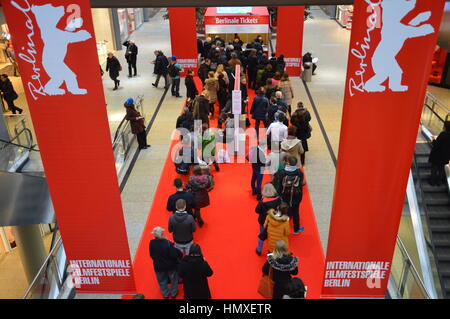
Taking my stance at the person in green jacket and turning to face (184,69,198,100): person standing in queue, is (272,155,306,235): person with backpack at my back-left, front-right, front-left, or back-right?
back-right

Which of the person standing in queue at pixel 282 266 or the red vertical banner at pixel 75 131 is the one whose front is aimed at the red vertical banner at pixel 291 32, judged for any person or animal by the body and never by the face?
the person standing in queue

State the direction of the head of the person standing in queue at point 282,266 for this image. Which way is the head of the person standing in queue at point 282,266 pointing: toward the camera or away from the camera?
away from the camera

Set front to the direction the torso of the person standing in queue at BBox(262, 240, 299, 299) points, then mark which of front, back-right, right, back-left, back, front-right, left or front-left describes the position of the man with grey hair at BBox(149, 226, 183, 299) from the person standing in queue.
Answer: left

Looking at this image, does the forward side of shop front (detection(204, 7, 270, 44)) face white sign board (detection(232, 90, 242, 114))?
yes

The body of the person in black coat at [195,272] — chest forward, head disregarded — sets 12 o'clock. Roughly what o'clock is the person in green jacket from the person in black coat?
The person in green jacket is roughly at 12 o'clock from the person in black coat.

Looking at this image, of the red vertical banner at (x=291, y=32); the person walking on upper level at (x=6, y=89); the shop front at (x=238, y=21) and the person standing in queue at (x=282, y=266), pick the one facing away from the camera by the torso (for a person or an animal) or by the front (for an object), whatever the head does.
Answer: the person standing in queue at (x=282, y=266)

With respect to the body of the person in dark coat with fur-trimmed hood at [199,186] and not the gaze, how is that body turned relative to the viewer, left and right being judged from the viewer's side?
facing away from the viewer

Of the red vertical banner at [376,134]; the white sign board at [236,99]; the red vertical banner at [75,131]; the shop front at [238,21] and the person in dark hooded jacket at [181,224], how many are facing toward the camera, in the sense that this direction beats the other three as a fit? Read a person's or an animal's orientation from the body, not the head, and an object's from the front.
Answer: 4

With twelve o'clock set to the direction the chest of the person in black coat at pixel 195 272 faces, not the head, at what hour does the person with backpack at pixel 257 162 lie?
The person with backpack is roughly at 1 o'clock from the person in black coat.

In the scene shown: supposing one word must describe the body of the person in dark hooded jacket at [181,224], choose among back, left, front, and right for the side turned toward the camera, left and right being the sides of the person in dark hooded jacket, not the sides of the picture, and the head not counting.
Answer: back
